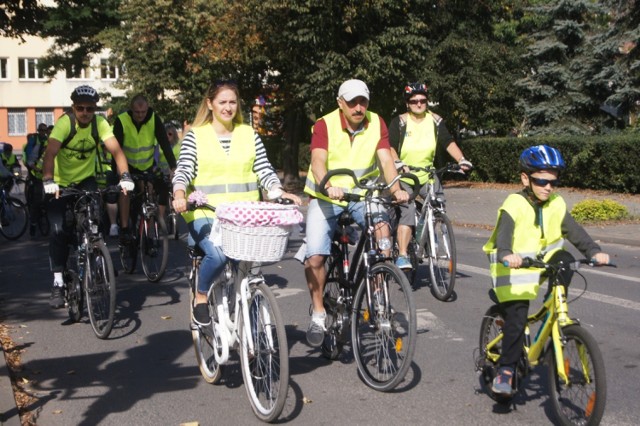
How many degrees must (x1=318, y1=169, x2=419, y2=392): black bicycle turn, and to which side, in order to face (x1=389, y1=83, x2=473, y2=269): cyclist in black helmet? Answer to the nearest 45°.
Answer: approximately 135° to its left

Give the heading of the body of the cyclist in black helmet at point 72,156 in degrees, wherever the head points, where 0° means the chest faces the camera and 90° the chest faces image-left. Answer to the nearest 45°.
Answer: approximately 0°

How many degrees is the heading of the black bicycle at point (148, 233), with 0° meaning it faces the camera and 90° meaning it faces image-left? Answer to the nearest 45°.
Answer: approximately 315°
